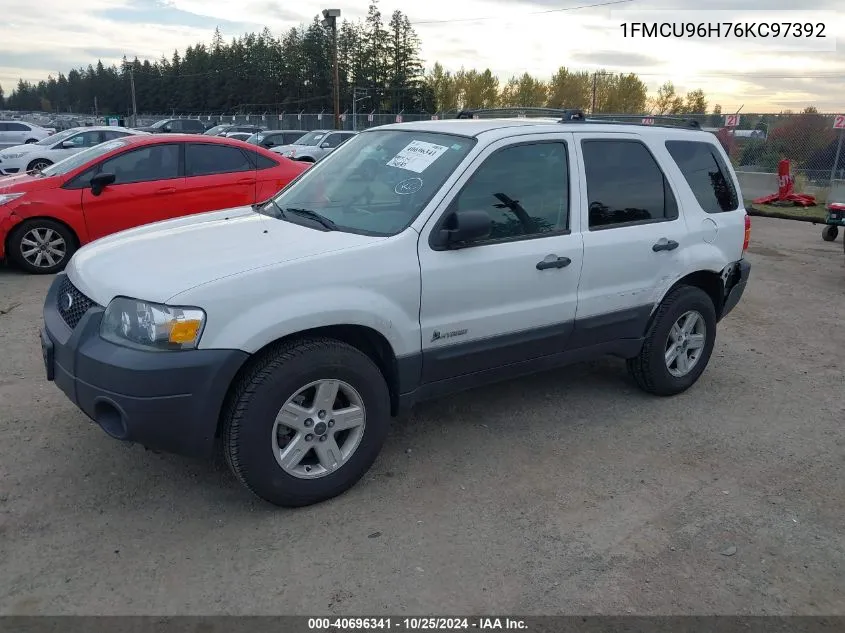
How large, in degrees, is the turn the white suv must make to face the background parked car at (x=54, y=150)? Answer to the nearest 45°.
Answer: approximately 90° to its right

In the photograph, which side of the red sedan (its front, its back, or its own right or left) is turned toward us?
left

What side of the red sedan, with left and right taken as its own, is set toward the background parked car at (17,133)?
right

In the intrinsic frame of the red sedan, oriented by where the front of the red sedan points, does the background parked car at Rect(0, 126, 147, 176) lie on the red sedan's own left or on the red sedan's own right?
on the red sedan's own right

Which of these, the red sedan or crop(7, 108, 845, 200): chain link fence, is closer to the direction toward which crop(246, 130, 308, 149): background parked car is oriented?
the red sedan

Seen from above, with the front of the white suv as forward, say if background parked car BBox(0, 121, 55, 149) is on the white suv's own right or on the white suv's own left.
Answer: on the white suv's own right
